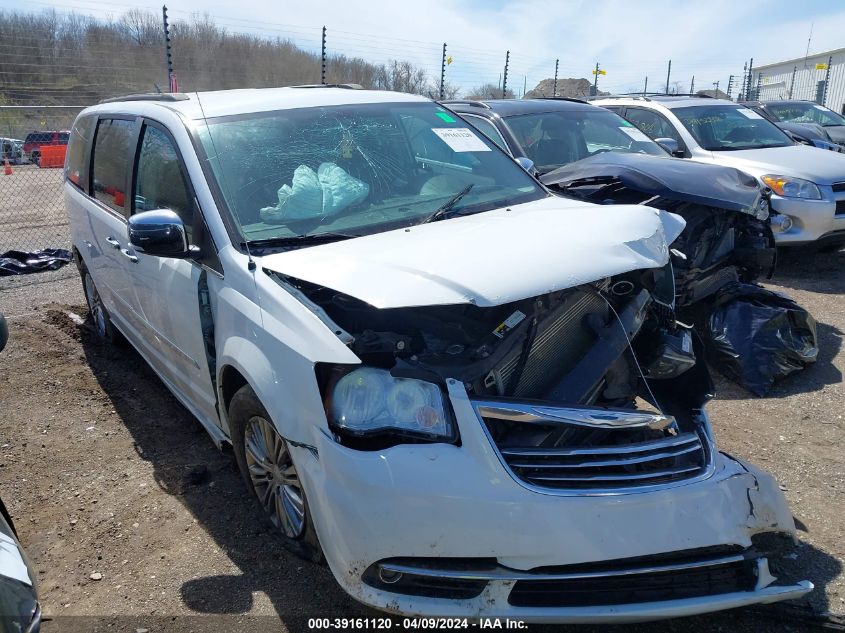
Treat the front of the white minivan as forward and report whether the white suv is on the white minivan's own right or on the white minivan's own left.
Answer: on the white minivan's own left

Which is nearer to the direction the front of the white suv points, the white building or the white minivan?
the white minivan

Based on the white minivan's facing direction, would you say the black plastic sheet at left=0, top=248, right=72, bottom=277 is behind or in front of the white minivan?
behind

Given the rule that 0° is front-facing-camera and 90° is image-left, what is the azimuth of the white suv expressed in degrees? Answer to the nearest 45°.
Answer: approximately 315°

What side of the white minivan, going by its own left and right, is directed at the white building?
left

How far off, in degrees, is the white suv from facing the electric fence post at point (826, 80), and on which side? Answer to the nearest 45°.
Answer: approximately 135° to its left

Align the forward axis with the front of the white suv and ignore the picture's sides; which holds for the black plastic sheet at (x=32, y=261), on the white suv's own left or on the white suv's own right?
on the white suv's own right

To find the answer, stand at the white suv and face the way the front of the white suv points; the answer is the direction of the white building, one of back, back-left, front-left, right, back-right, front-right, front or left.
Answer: back-left

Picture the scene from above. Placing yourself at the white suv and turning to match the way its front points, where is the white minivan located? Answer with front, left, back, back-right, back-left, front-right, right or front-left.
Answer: front-right
